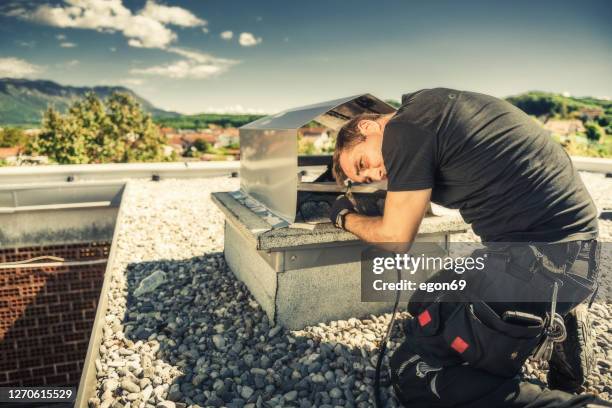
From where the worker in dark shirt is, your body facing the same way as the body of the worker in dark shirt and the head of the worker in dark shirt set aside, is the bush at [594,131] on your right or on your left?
on your right

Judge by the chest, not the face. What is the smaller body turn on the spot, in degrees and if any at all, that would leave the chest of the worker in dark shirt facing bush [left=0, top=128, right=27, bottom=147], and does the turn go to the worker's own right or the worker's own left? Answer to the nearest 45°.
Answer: approximately 45° to the worker's own right

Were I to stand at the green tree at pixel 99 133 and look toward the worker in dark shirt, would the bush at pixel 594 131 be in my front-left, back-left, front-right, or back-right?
front-left

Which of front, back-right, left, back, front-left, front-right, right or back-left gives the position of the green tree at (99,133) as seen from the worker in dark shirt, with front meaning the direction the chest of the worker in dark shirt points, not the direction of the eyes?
front-right

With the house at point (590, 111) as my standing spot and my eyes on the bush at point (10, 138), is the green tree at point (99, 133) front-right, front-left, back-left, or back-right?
front-left

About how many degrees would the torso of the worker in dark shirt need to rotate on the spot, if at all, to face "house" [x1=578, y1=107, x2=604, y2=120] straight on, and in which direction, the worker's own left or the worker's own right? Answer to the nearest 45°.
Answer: approximately 90° to the worker's own right

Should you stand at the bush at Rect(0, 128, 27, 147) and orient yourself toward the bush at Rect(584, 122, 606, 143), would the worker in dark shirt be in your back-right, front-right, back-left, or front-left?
front-right

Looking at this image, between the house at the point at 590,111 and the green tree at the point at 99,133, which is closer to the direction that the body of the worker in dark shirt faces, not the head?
the green tree

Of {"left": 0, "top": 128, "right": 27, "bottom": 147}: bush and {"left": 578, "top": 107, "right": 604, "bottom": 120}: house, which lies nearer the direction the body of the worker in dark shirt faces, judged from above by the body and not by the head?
the bush

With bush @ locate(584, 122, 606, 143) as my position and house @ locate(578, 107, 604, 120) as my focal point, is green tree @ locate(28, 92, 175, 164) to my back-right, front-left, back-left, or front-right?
back-left

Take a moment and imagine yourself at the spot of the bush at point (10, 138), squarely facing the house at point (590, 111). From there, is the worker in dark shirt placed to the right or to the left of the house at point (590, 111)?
right

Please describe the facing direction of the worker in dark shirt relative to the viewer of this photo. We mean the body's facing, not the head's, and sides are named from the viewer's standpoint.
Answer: facing to the left of the viewer

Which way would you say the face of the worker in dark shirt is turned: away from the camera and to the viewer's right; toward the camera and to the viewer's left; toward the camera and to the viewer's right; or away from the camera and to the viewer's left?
toward the camera and to the viewer's left
